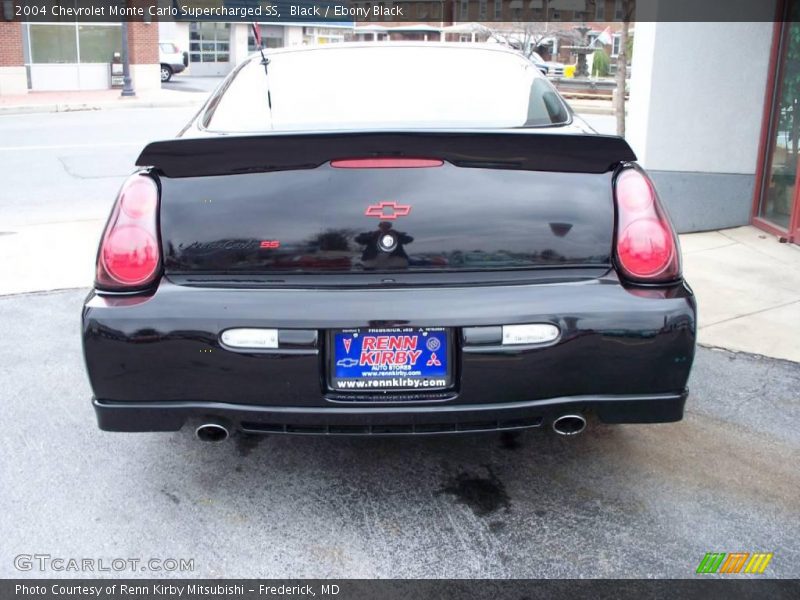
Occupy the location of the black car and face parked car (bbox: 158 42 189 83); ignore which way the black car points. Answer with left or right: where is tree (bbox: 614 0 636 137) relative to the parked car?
right

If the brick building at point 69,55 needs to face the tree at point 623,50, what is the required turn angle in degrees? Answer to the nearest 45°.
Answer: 0° — it already faces it

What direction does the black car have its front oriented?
away from the camera

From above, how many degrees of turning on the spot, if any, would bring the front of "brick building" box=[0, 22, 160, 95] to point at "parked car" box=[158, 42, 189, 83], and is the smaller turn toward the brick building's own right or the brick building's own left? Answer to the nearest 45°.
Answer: approximately 135° to the brick building's own left

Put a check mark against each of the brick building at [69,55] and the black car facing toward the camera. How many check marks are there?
1

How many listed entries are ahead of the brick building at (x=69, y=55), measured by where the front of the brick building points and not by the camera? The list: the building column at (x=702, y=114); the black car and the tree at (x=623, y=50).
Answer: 3

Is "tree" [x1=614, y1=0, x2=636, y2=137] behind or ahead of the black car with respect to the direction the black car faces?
ahead

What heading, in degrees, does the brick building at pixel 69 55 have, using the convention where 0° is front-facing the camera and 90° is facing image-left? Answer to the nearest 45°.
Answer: approximately 0°

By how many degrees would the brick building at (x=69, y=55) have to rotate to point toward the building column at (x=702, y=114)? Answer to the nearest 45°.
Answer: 0° — it already faces it

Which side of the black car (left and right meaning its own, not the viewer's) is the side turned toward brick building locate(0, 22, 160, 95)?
front

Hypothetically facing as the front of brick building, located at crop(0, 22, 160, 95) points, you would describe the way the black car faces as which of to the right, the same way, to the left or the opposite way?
the opposite way

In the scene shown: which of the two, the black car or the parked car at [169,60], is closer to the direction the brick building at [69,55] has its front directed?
the black car

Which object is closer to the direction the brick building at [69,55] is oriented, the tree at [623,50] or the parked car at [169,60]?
the tree
